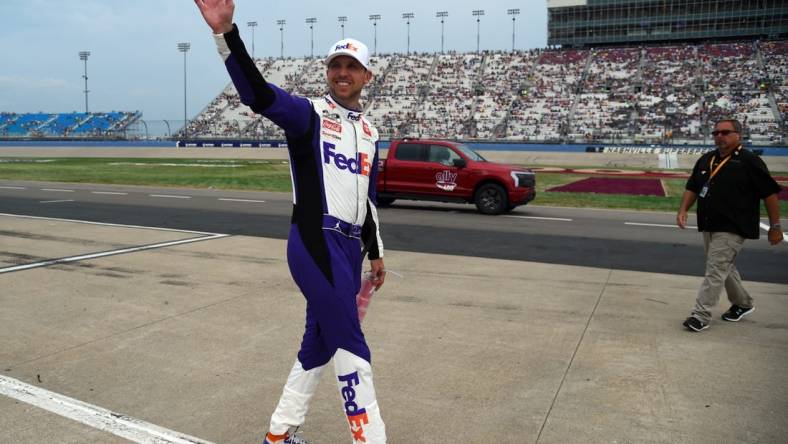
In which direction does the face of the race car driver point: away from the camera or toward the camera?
toward the camera

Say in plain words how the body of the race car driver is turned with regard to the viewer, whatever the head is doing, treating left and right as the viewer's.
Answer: facing the viewer and to the right of the viewer

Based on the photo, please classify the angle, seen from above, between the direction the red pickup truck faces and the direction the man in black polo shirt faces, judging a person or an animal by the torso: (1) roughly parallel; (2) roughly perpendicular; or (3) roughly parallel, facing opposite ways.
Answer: roughly perpendicular

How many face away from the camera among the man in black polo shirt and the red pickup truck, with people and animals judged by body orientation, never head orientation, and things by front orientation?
0

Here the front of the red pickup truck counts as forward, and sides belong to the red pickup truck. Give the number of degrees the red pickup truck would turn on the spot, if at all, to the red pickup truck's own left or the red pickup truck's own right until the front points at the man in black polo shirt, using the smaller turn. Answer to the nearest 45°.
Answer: approximately 45° to the red pickup truck's own right

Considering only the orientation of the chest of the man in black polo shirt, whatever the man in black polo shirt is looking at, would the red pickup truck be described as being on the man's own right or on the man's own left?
on the man's own right
